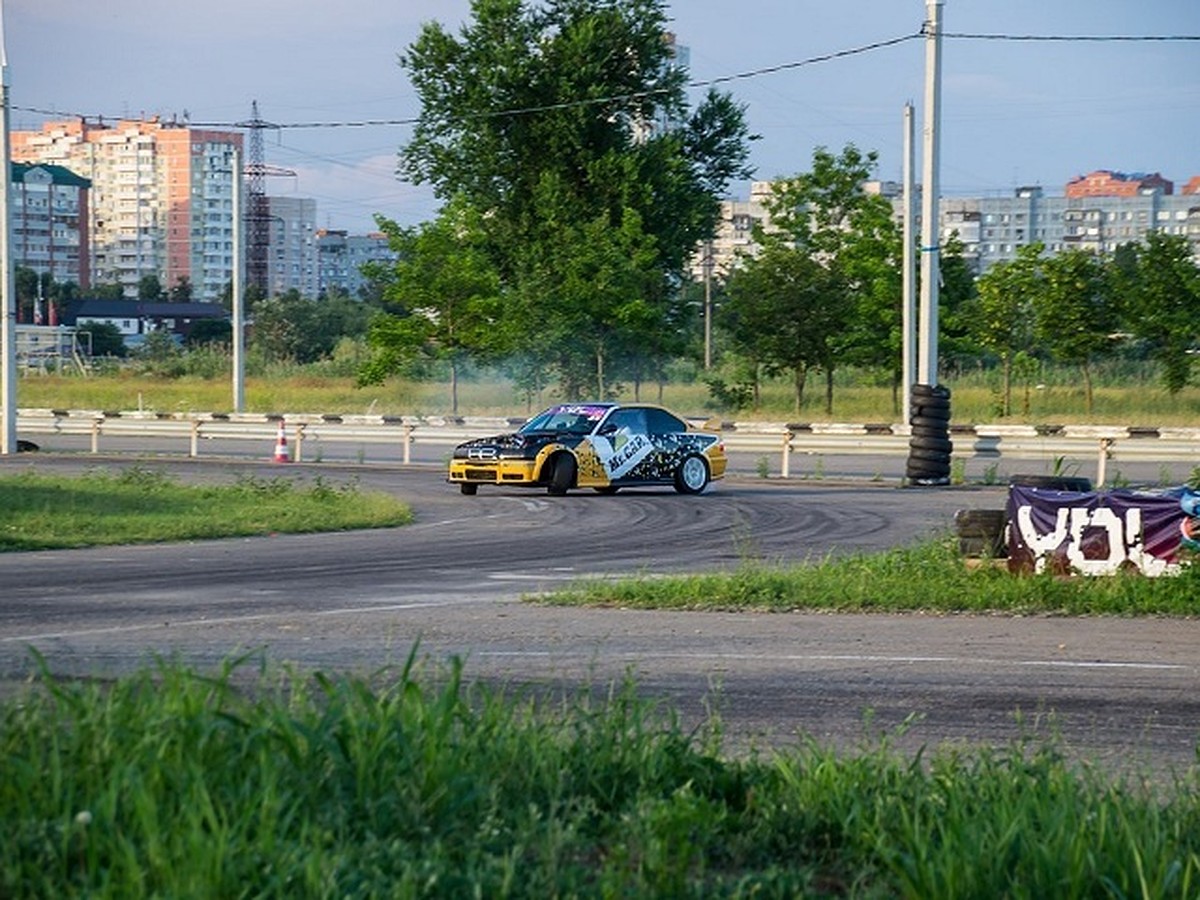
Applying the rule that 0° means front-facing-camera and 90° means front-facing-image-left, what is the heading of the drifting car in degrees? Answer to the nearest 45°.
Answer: approximately 45°

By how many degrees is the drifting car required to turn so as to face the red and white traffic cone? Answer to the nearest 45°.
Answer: approximately 90° to its right

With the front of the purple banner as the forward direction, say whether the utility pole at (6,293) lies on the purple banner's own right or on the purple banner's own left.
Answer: on the purple banner's own right

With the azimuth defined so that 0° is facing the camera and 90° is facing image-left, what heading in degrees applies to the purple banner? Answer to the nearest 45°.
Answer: approximately 0°

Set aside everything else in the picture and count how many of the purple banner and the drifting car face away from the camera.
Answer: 0

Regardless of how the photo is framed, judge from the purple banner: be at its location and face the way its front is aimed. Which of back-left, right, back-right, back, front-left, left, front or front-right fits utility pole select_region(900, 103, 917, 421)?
back

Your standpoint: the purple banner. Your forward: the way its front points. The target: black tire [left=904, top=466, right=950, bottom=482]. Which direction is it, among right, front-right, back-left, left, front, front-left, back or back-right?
back

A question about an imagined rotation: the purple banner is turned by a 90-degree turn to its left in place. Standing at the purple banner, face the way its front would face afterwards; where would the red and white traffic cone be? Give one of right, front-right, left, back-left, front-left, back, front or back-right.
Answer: back-left

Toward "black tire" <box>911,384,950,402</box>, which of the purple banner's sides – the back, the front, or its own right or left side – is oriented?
back

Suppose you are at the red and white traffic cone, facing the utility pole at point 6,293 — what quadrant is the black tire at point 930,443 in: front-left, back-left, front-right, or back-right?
back-left
